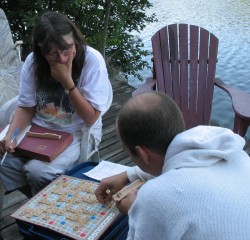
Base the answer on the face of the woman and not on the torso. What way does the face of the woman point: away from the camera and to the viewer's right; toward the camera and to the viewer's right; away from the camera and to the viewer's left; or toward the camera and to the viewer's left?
toward the camera and to the viewer's right

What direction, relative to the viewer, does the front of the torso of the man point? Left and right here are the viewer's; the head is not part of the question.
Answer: facing away from the viewer and to the left of the viewer

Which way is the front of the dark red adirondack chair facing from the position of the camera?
facing the viewer

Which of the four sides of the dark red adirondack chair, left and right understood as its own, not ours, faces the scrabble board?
front

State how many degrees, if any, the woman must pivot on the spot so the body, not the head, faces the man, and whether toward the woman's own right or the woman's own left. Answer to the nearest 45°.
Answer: approximately 45° to the woman's own left

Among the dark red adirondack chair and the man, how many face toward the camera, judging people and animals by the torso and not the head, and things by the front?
1

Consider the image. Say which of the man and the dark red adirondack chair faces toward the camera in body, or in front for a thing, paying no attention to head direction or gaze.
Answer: the dark red adirondack chair

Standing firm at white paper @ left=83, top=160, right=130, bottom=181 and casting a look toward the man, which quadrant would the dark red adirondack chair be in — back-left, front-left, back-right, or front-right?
back-left

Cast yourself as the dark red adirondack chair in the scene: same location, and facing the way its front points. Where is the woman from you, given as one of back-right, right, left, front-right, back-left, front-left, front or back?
front-right

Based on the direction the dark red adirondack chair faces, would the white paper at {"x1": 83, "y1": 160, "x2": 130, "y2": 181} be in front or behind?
in front

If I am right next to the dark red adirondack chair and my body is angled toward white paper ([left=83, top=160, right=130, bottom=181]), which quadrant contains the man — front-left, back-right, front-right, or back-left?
front-left

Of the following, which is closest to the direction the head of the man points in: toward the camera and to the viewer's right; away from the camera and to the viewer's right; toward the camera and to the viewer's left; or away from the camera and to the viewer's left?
away from the camera and to the viewer's left

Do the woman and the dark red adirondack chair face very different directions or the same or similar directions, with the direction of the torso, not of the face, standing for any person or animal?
same or similar directions

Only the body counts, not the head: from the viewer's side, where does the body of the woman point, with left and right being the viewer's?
facing the viewer and to the left of the viewer
